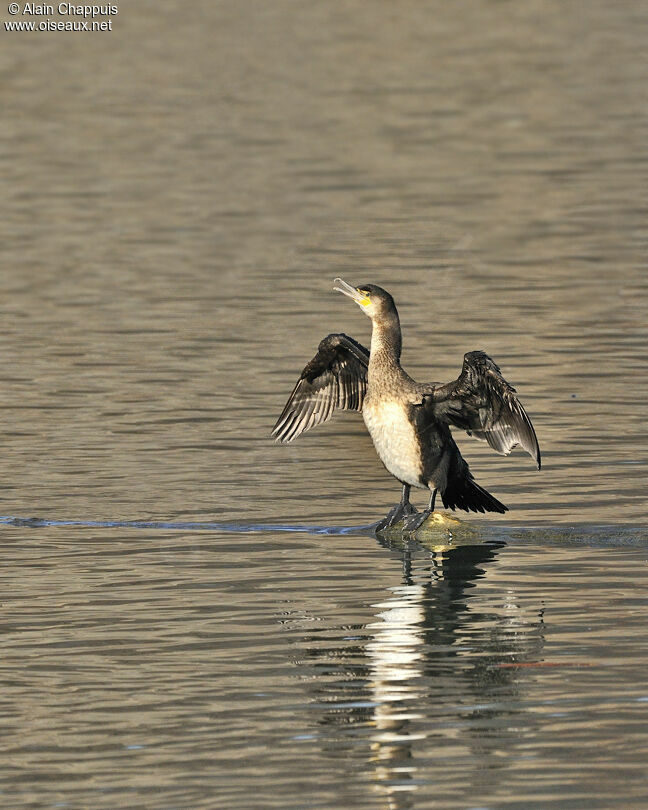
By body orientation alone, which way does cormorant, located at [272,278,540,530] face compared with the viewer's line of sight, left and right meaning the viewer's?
facing the viewer and to the left of the viewer
